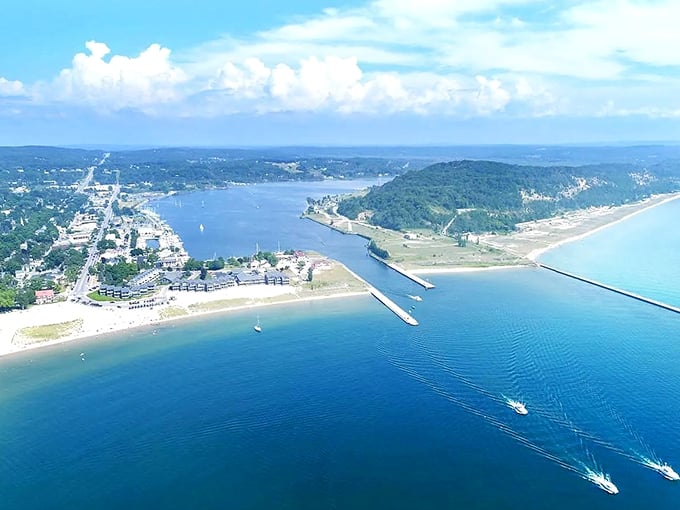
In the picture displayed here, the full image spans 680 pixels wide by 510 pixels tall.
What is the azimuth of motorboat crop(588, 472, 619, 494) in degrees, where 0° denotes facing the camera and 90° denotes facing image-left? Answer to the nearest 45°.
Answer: approximately 315°

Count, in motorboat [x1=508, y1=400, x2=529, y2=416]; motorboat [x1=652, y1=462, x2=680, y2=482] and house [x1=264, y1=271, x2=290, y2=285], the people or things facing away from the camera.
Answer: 0

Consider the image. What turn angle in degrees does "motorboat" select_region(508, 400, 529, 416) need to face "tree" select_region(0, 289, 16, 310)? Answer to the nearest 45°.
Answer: approximately 135° to its right

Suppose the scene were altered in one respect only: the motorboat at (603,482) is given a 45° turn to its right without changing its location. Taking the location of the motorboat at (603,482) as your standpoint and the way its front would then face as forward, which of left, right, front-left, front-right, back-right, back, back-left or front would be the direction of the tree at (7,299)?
right

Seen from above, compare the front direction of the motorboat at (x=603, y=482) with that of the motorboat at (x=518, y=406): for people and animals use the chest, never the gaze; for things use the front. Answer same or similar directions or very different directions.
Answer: same or similar directions

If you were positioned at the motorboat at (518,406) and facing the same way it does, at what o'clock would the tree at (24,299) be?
The tree is roughly at 5 o'clock from the motorboat.

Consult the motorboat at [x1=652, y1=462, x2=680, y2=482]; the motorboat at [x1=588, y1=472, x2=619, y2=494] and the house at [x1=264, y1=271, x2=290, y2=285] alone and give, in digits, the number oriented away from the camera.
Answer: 0

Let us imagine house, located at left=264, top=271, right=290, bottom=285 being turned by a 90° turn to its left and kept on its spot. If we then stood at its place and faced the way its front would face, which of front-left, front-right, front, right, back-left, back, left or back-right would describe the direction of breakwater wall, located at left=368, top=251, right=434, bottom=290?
front

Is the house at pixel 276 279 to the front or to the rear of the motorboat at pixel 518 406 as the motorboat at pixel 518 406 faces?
to the rear

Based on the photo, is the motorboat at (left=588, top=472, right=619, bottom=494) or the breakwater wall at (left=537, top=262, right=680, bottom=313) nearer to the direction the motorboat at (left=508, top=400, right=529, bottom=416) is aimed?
the motorboat

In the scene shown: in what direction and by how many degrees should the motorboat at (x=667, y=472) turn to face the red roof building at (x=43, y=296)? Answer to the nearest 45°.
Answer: approximately 135° to its right

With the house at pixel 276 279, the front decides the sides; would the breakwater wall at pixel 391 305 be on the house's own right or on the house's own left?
on the house's own left

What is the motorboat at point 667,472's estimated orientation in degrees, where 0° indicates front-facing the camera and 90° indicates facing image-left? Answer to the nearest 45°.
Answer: approximately 315°

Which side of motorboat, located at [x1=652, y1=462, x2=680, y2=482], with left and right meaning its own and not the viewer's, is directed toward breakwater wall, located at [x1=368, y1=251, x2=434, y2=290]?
back

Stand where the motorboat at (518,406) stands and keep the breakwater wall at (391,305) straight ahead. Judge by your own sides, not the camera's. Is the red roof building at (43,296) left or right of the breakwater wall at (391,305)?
left

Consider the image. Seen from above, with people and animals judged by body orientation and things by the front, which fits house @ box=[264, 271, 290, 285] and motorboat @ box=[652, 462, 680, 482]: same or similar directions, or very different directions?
same or similar directions

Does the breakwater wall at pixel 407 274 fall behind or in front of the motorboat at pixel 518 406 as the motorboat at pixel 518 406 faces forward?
behind

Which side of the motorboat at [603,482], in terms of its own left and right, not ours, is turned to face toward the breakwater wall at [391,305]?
back

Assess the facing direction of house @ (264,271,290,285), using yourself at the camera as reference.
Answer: facing the viewer

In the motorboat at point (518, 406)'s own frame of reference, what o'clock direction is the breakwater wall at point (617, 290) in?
The breakwater wall is roughly at 8 o'clock from the motorboat.

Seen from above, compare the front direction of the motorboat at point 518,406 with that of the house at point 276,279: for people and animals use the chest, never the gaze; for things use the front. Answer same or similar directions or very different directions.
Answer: same or similar directions

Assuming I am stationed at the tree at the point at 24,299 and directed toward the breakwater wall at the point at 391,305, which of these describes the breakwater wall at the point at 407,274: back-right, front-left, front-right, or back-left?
front-left
